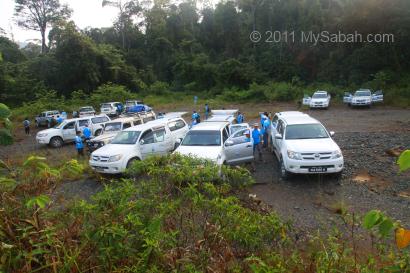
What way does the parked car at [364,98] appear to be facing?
toward the camera

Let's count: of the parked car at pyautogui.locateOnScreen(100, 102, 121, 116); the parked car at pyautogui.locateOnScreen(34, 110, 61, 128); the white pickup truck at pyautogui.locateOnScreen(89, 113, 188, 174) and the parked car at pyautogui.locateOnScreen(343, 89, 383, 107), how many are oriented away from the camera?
0

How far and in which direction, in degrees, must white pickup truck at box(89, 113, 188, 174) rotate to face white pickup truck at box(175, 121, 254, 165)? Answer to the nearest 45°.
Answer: approximately 90° to its left

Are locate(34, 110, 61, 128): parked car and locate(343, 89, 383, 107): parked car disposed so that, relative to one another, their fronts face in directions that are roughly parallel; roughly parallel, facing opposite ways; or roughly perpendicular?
roughly parallel

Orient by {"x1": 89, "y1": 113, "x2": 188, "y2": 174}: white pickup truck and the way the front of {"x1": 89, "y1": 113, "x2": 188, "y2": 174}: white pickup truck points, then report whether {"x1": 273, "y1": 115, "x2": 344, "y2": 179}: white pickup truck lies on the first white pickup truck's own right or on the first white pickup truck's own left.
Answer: on the first white pickup truck's own left

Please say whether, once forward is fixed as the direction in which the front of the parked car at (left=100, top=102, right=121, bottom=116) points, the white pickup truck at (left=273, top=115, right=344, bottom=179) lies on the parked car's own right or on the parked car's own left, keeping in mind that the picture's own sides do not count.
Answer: on the parked car's own left

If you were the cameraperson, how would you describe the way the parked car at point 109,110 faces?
facing the viewer and to the left of the viewer

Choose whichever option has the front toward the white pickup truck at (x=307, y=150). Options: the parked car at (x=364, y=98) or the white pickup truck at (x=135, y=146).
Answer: the parked car

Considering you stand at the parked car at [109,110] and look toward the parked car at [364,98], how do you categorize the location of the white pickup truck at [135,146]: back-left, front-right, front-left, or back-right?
front-right

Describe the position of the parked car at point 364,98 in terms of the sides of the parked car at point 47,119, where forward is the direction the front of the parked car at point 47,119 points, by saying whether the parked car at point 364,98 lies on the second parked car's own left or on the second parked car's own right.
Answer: on the second parked car's own left

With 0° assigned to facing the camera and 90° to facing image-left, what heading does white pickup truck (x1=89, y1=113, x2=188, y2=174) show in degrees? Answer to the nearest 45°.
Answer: approximately 45°
